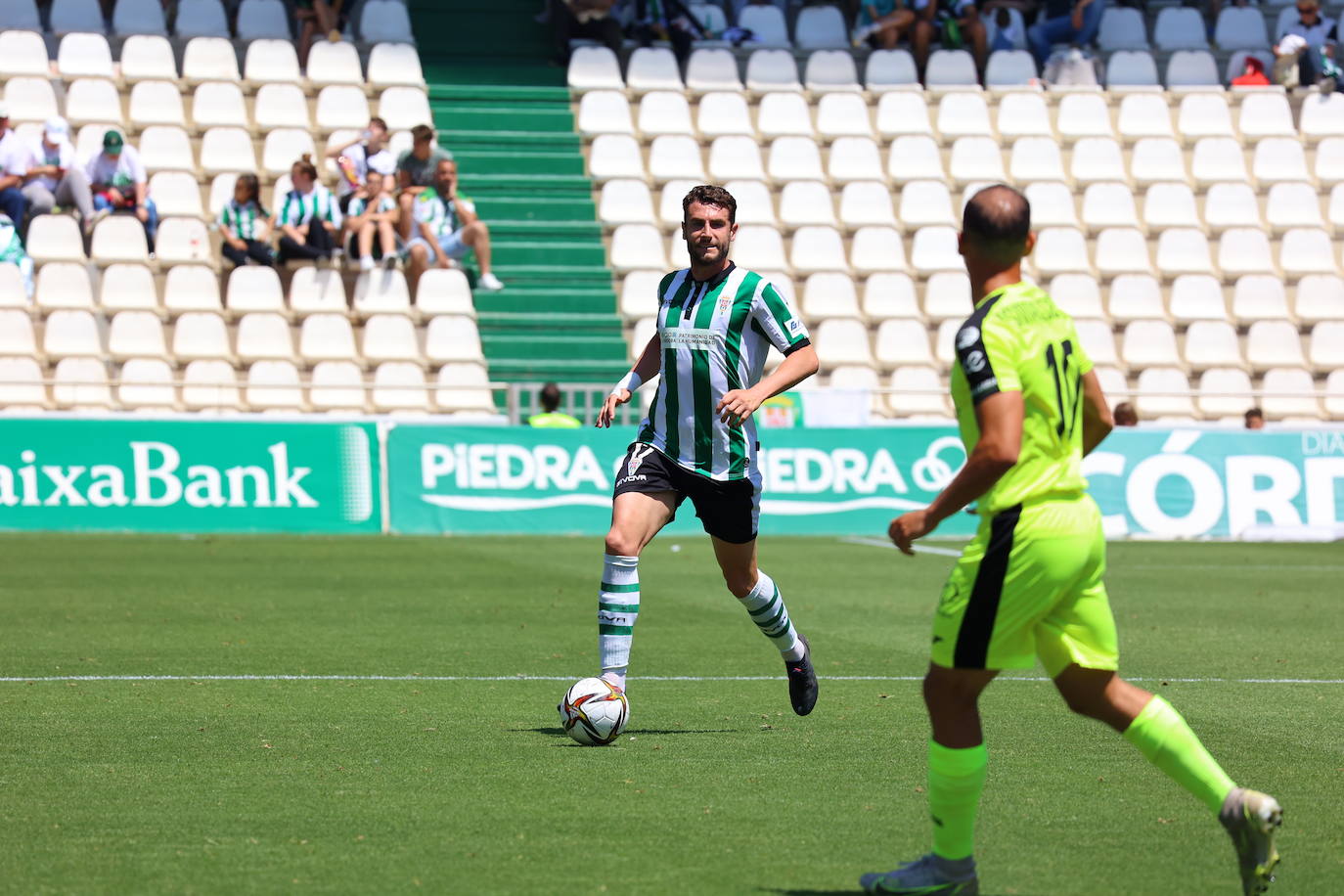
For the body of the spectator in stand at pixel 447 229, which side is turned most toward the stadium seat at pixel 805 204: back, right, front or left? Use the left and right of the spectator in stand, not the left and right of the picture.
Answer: left

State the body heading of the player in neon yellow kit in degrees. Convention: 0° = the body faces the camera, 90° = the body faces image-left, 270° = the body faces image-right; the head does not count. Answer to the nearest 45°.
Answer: approximately 135°

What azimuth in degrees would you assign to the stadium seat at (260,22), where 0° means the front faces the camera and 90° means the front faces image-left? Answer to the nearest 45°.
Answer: approximately 0°

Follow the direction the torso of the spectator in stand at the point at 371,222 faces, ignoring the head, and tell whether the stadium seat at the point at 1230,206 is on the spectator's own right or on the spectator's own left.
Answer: on the spectator's own left

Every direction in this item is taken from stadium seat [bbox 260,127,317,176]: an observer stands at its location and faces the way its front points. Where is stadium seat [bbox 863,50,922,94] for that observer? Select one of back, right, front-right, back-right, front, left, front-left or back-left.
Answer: left

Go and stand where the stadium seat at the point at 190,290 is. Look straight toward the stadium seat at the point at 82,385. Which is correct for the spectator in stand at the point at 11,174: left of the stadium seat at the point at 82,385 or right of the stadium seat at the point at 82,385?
right
